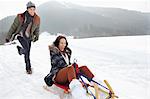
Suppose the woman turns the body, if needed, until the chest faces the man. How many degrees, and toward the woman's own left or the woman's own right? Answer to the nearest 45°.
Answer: approximately 180°

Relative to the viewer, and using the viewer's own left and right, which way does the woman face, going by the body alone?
facing the viewer and to the right of the viewer
